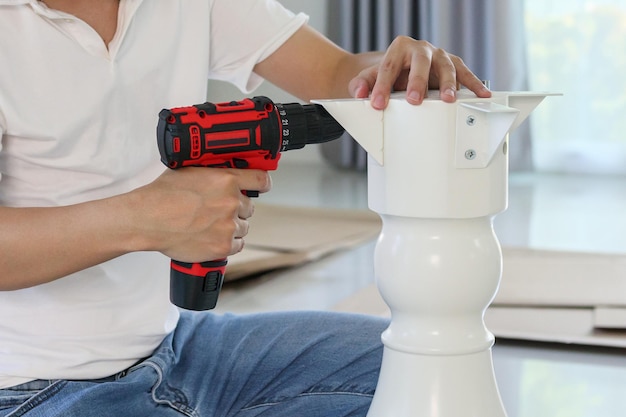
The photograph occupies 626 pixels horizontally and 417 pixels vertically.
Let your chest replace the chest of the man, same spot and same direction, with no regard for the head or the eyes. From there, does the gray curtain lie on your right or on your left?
on your left

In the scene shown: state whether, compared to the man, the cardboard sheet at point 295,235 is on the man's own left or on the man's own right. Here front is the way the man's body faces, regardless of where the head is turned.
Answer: on the man's own left

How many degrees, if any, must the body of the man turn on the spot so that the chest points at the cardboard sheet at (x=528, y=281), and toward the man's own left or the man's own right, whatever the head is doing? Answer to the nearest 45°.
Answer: approximately 90° to the man's own left

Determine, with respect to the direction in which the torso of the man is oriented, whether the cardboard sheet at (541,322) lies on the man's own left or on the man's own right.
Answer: on the man's own left

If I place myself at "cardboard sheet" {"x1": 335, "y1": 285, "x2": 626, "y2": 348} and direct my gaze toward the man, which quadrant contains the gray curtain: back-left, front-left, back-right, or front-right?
back-right

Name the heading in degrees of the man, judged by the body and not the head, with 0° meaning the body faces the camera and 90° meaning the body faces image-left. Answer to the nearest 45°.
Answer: approximately 315°
